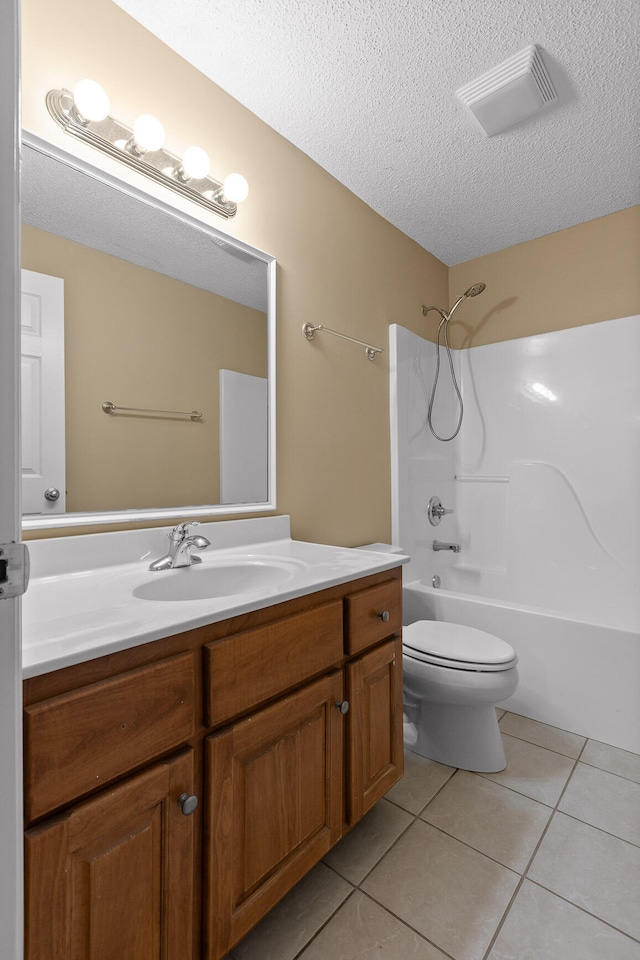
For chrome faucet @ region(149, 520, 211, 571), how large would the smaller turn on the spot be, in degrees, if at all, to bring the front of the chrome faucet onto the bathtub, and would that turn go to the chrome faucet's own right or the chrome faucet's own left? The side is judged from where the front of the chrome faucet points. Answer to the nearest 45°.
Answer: approximately 45° to the chrome faucet's own left

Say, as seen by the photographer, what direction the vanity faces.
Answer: facing the viewer and to the right of the viewer

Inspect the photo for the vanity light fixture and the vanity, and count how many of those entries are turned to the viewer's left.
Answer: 0

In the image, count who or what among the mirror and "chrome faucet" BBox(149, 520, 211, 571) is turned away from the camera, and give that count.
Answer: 0

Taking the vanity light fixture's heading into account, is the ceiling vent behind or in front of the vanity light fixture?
in front

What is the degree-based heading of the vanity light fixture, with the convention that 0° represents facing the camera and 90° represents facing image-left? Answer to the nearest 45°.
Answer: approximately 315°
